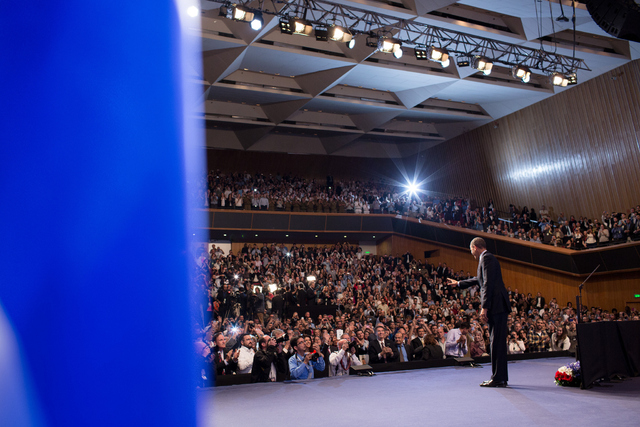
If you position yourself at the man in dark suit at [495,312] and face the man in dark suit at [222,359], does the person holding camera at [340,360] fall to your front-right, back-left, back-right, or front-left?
front-right

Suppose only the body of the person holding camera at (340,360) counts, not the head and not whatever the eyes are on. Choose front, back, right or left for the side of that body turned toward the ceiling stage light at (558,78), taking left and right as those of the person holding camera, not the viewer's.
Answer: left

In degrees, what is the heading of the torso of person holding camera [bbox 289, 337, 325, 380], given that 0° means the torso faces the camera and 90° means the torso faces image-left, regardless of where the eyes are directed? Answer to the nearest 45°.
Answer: approximately 315°

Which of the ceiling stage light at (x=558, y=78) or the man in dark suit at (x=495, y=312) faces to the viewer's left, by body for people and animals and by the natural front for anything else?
the man in dark suit

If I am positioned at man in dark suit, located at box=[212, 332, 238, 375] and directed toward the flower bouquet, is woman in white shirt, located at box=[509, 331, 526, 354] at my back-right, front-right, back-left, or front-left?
front-left

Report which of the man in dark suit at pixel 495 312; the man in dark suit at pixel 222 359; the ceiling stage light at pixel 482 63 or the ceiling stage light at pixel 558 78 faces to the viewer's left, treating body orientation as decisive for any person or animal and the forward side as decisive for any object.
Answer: the man in dark suit at pixel 495 312

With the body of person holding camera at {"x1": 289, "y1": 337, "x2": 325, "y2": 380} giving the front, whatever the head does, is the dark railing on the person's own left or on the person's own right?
on the person's own left

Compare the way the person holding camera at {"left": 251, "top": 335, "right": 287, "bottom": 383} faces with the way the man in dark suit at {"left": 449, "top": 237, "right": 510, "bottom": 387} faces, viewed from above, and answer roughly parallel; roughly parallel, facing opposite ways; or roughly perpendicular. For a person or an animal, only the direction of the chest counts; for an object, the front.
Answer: roughly parallel, facing opposite ways

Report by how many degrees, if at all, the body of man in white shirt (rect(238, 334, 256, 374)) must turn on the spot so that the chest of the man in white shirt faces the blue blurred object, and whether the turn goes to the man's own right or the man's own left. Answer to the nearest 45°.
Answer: approximately 45° to the man's own right

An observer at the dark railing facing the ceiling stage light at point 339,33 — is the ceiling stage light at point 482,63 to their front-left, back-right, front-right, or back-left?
front-left

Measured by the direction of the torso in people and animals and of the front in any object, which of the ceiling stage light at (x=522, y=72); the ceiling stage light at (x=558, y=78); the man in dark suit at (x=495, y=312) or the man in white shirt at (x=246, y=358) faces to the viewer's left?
the man in dark suit

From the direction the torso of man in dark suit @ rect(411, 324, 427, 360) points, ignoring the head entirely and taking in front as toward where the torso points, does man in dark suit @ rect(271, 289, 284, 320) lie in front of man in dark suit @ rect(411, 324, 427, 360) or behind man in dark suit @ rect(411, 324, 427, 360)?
behind

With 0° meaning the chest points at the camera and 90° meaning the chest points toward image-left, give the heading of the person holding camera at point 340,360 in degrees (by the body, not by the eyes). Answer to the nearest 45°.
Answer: approximately 315°

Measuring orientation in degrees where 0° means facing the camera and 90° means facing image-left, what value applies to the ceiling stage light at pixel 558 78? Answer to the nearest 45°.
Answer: approximately 0°

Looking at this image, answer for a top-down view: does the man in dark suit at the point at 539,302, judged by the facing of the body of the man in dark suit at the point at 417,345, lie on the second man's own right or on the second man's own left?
on the second man's own left
